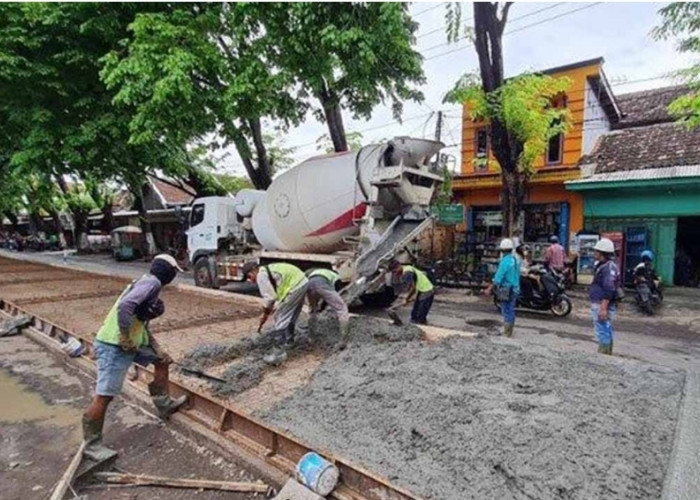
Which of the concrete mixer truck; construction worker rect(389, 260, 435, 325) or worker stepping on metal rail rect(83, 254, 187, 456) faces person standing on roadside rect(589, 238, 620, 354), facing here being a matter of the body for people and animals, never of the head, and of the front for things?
the worker stepping on metal rail

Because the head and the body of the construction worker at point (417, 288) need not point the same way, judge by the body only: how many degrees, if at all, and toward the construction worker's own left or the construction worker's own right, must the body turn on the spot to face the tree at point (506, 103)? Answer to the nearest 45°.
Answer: approximately 135° to the construction worker's own right

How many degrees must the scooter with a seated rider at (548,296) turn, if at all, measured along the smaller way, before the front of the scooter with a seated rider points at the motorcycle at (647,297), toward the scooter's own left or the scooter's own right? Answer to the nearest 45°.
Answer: approximately 45° to the scooter's own left

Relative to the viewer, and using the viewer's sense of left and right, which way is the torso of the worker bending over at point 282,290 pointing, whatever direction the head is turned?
facing to the left of the viewer

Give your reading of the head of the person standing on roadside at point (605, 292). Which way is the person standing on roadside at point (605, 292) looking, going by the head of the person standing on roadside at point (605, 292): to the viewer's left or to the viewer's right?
to the viewer's left

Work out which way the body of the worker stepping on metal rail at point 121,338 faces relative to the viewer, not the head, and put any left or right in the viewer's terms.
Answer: facing to the right of the viewer

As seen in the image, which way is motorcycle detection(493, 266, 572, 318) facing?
to the viewer's right

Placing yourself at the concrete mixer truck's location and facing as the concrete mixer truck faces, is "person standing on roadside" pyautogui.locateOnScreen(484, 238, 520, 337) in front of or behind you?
behind

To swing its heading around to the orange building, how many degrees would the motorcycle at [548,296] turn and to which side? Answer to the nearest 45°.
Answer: approximately 90° to its left

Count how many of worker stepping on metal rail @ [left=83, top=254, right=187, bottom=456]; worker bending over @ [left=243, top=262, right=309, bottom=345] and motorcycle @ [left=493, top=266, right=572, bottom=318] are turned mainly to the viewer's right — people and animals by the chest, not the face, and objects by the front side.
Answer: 2

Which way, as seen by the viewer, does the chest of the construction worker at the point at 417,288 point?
to the viewer's left

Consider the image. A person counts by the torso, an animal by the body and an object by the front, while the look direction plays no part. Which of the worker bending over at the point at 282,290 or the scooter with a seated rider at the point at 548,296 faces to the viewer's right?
the scooter with a seated rider
